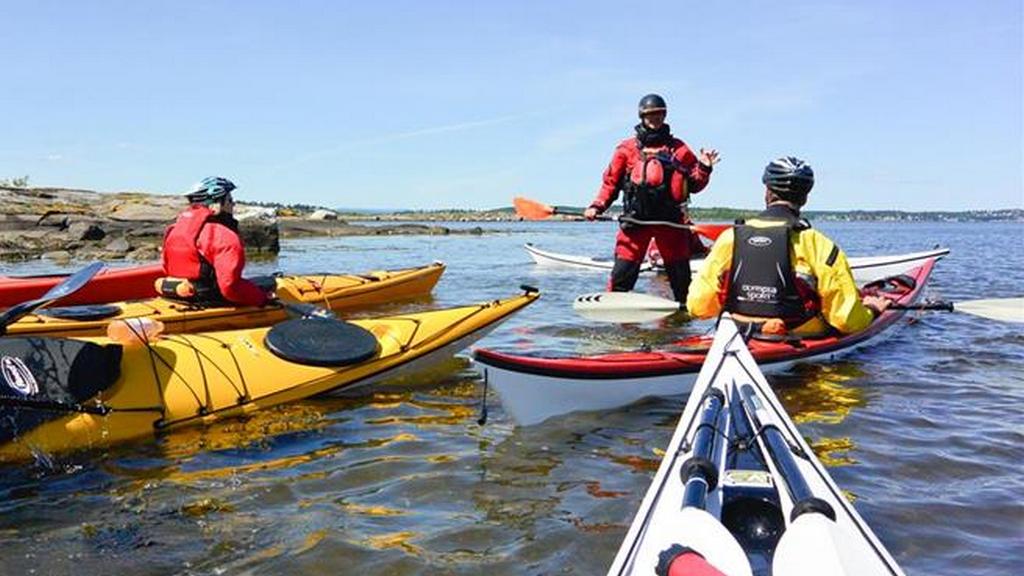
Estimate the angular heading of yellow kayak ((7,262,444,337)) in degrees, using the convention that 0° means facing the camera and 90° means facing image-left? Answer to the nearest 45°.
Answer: approximately 270°

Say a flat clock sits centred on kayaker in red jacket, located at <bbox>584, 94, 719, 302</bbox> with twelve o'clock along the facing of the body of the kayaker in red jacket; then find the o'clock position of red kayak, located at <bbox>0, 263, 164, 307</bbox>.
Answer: The red kayak is roughly at 3 o'clock from the kayaker in red jacket.

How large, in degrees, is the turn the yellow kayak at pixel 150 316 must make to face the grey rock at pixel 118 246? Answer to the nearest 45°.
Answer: approximately 90° to its left

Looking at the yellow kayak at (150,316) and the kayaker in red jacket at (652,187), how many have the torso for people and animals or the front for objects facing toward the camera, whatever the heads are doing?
1

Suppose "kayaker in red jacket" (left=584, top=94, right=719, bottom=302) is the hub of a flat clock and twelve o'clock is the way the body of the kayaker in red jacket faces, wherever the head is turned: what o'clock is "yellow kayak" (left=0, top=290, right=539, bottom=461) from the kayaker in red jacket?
The yellow kayak is roughly at 1 o'clock from the kayaker in red jacket.

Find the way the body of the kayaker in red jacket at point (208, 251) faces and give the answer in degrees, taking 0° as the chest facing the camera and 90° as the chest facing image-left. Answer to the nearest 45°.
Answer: approximately 225°

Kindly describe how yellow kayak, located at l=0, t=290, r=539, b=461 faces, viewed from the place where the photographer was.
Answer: facing away from the viewer and to the right of the viewer

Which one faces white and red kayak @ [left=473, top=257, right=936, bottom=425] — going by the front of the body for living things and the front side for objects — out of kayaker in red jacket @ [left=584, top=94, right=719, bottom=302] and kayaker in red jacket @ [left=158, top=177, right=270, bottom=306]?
kayaker in red jacket @ [left=584, top=94, right=719, bottom=302]
